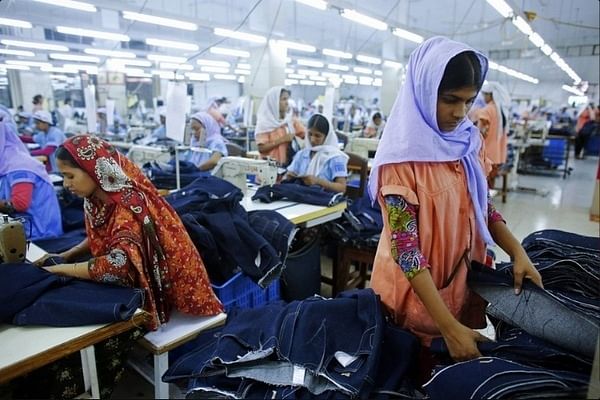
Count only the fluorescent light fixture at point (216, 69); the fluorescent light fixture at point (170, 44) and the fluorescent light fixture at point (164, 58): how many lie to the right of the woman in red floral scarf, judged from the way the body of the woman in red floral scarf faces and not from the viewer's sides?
3

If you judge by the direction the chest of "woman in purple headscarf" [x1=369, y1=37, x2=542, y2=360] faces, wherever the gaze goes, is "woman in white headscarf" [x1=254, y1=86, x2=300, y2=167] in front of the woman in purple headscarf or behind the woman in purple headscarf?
behind

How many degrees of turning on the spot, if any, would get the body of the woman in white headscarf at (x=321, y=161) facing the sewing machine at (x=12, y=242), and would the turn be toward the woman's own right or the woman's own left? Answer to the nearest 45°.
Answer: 0° — they already face it

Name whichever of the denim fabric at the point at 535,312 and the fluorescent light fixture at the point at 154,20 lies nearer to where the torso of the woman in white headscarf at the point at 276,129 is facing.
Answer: the denim fabric
